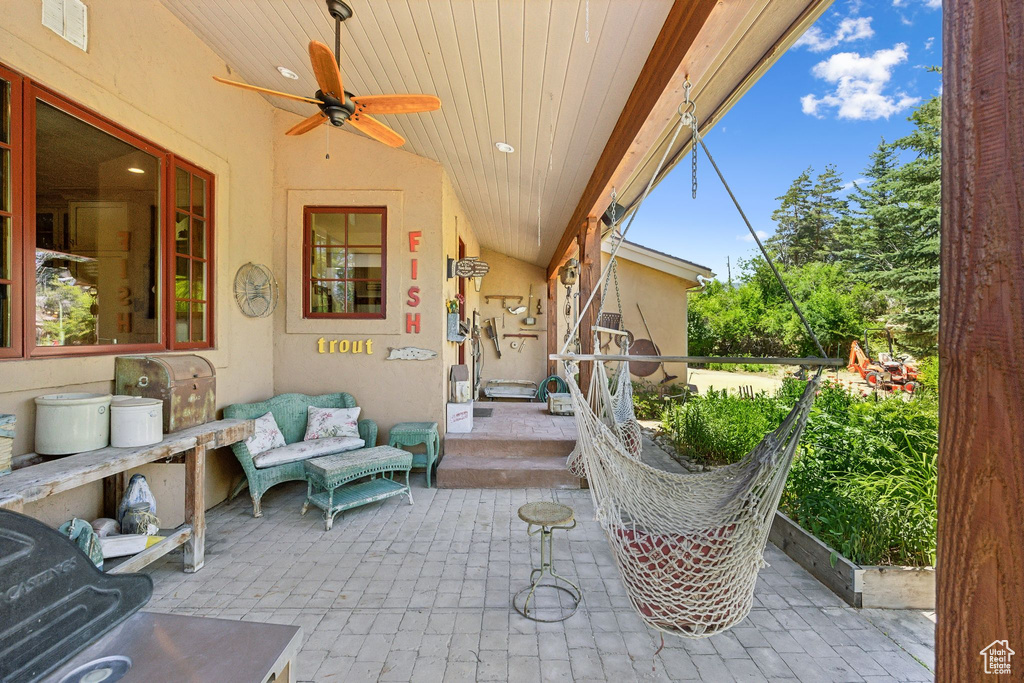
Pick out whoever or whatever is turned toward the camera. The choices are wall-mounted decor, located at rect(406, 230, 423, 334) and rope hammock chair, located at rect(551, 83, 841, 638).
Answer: the wall-mounted decor

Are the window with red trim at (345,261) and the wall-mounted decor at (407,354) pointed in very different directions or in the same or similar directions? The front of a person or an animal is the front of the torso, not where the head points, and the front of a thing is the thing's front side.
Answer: same or similar directions

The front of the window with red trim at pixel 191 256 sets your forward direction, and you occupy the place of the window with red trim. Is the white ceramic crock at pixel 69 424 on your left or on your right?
on your right

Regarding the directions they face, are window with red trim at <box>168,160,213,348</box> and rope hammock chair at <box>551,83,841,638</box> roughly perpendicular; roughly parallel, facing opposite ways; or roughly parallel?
roughly perpendicular

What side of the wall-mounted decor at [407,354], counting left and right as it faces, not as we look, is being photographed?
front

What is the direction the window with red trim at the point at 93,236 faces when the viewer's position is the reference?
facing the viewer and to the right of the viewer

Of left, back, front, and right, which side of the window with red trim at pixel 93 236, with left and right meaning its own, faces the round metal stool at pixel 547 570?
front

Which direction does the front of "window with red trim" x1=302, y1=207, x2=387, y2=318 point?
toward the camera

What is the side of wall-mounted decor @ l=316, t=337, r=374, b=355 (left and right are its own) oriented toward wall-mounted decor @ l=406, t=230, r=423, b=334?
left

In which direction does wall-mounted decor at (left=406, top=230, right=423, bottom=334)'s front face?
toward the camera

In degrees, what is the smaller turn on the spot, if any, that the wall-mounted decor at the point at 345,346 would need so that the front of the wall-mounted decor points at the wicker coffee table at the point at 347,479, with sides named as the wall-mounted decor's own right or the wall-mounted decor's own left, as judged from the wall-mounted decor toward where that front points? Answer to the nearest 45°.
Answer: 0° — it already faces it

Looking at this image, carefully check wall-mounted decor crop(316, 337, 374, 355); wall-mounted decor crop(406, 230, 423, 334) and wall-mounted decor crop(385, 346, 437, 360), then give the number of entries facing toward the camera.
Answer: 3

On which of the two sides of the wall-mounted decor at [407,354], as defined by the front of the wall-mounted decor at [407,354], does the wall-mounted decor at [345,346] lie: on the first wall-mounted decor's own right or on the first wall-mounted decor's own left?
on the first wall-mounted decor's own right

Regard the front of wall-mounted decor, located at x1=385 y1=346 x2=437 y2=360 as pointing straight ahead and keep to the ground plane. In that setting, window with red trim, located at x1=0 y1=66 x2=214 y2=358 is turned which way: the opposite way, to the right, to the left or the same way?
to the left
